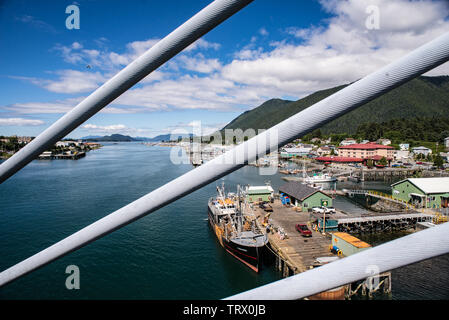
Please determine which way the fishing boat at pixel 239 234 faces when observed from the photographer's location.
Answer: facing the viewer and to the right of the viewer

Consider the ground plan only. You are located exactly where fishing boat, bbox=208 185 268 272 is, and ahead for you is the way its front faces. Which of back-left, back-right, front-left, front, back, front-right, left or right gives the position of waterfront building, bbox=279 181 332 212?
left

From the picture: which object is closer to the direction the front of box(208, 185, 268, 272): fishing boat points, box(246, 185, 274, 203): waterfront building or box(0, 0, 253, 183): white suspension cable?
the white suspension cable

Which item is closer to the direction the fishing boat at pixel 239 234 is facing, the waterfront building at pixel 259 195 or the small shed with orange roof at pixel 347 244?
the small shed with orange roof

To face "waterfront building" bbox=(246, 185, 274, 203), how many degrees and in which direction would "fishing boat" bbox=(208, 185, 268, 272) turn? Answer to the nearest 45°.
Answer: approximately 135° to its left

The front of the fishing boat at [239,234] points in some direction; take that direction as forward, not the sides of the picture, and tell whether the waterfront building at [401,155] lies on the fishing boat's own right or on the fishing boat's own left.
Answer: on the fishing boat's own left

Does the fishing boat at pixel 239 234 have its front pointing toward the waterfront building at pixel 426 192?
no

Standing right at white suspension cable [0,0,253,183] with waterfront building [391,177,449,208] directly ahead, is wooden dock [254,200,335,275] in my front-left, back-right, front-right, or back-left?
front-left

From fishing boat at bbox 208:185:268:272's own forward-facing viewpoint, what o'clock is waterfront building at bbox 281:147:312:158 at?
The waterfront building is roughly at 8 o'clock from the fishing boat.

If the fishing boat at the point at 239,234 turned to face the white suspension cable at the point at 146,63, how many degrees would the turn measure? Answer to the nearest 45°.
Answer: approximately 45° to its right

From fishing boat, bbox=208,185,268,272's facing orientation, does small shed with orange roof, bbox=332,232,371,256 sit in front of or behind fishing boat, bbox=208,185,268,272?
in front

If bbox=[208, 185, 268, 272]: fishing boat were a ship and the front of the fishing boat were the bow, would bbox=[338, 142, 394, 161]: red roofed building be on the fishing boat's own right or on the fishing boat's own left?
on the fishing boat's own left
